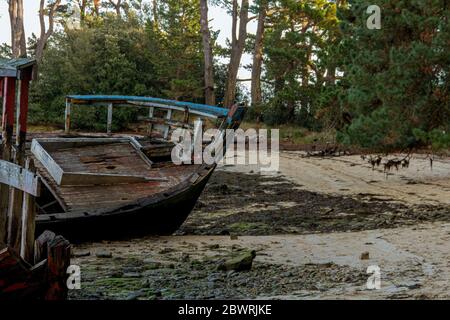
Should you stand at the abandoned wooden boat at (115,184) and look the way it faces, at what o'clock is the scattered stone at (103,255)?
The scattered stone is roughly at 3 o'clock from the abandoned wooden boat.

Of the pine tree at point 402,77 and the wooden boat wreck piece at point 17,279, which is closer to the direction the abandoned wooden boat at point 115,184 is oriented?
the pine tree

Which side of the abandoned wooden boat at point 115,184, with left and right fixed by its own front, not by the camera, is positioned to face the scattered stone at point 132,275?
right

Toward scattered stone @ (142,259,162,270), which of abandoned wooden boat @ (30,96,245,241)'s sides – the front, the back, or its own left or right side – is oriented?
right

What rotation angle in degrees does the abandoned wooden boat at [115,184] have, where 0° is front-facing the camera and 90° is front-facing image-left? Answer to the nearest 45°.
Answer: approximately 270°

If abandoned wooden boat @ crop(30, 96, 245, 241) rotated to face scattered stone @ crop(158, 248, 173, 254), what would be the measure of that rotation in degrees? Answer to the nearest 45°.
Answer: approximately 90° to its right

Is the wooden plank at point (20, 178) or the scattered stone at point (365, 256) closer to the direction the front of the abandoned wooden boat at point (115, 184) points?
the scattered stone

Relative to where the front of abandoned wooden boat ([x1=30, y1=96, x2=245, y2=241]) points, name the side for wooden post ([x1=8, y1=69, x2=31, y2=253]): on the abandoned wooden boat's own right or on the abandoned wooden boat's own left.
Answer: on the abandoned wooden boat's own right

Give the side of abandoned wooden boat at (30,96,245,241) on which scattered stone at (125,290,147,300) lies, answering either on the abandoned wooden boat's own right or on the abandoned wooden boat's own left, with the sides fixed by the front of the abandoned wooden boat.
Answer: on the abandoned wooden boat's own right

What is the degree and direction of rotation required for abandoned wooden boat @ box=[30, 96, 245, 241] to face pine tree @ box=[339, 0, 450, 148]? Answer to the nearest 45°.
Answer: approximately 45° to its left

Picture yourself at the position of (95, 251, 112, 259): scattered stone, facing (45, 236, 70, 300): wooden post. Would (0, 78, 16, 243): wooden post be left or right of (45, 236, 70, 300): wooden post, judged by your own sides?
right
